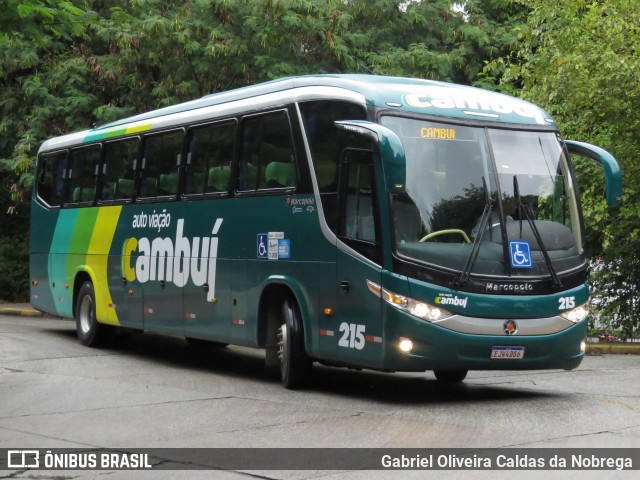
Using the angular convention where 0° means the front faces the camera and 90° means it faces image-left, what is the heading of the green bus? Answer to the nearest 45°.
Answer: approximately 315°
